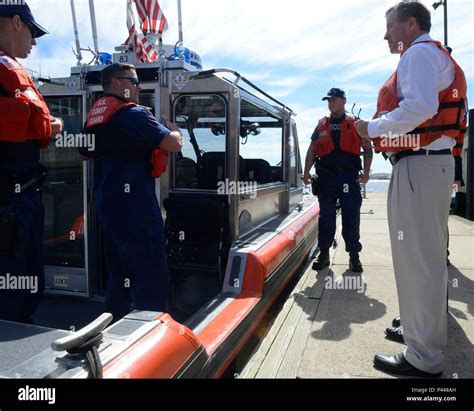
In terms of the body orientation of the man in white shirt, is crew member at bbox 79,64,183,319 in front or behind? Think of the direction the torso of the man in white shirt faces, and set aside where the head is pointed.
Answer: in front

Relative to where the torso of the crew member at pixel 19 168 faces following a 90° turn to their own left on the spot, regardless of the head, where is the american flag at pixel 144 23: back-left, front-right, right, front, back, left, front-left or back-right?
front-right

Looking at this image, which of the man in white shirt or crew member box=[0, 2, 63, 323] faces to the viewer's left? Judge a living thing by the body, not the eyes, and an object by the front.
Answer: the man in white shirt

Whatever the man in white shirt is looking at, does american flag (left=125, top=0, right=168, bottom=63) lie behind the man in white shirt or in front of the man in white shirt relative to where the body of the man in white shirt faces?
in front

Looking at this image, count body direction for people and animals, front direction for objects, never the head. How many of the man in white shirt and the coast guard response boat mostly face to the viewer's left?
1

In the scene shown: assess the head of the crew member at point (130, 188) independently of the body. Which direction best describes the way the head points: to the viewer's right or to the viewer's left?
to the viewer's right

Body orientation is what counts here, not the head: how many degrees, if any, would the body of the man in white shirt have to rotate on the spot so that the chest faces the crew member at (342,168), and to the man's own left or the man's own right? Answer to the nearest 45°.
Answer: approximately 90° to the man's own right

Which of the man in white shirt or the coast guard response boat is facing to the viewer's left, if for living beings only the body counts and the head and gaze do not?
the man in white shirt

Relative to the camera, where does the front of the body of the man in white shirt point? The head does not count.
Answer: to the viewer's left

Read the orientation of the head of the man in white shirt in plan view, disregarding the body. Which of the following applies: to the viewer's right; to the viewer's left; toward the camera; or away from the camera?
to the viewer's left

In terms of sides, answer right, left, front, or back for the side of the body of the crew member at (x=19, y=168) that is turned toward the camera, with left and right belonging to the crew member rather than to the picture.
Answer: right

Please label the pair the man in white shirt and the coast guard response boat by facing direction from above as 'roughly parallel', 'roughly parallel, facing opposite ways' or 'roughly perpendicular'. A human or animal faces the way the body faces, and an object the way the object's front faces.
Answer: roughly perpendicular

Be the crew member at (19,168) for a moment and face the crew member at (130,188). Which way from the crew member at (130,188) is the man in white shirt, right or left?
right

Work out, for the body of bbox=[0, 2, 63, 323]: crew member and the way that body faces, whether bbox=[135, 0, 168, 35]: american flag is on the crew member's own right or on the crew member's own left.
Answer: on the crew member's own left

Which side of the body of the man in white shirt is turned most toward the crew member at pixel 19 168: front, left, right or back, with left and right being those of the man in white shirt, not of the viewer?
front

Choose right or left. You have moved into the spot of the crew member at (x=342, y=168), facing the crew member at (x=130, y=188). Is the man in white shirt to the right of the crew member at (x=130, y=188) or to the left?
left
